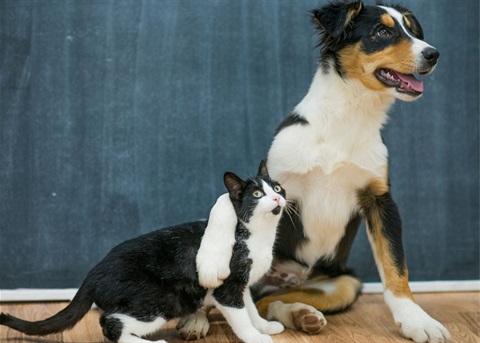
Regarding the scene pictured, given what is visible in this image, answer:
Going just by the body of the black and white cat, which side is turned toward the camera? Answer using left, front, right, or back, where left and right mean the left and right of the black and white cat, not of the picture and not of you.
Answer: right

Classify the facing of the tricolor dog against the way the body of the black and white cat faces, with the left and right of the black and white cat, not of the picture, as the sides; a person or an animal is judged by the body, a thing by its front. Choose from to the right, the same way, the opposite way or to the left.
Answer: to the right

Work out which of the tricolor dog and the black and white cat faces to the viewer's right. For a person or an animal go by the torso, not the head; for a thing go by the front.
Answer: the black and white cat

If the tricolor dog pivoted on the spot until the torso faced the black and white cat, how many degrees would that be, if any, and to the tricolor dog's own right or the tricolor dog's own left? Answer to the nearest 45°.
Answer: approximately 45° to the tricolor dog's own right

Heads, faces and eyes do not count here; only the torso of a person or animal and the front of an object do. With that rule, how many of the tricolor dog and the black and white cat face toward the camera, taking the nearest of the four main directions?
1

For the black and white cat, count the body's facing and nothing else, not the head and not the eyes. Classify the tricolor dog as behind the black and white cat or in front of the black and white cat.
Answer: in front

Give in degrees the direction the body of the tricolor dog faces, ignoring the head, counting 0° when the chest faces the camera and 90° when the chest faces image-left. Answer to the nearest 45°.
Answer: approximately 0°
